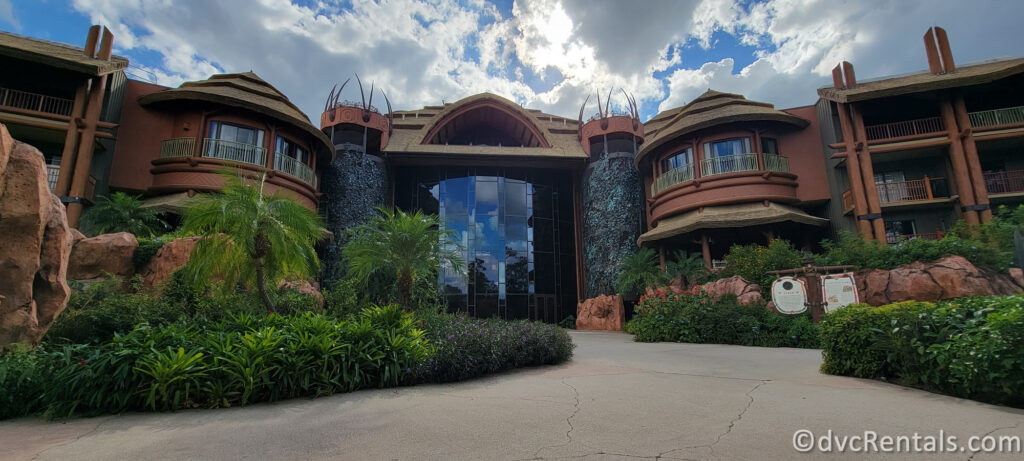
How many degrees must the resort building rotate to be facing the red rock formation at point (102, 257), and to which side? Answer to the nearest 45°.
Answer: approximately 45° to its right

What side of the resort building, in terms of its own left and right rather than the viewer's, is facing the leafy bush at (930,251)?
left

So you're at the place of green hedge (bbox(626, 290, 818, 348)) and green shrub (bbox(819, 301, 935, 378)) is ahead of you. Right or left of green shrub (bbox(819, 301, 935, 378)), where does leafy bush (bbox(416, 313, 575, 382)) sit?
right

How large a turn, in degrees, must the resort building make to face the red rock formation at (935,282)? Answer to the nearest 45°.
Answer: approximately 45° to its left

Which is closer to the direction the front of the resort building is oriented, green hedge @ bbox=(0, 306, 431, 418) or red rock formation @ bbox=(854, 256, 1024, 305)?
the green hedge

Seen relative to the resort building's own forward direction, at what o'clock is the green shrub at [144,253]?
The green shrub is roughly at 2 o'clock from the resort building.

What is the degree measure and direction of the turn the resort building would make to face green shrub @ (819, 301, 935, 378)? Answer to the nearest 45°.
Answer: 0° — it already faces it

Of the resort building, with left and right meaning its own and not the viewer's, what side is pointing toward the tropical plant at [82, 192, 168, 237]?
right

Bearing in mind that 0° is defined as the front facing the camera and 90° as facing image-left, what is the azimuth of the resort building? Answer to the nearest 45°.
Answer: approximately 0°
